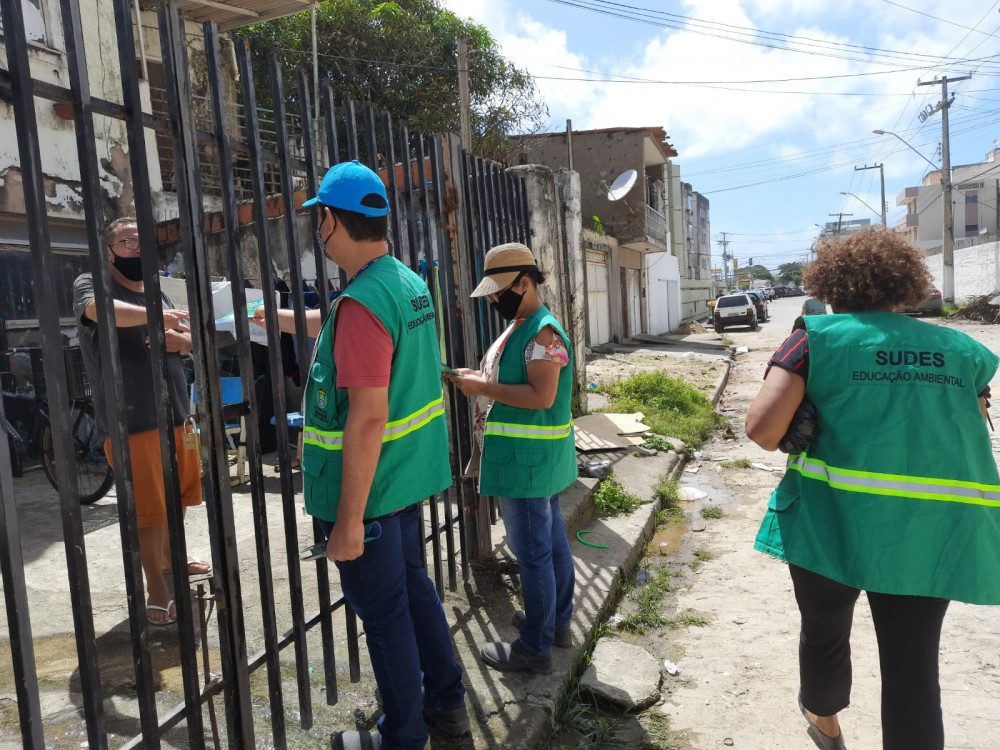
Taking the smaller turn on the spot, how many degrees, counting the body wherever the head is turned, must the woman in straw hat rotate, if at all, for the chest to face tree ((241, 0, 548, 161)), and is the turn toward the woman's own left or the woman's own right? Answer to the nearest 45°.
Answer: approximately 90° to the woman's own right

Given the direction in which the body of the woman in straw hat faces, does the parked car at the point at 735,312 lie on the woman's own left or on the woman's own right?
on the woman's own right

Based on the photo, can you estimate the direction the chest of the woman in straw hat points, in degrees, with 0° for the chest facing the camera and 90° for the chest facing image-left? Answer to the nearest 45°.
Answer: approximately 90°

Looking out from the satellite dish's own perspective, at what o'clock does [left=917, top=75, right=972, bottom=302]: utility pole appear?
The utility pole is roughly at 6 o'clock from the satellite dish.

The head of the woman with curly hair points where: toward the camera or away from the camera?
away from the camera

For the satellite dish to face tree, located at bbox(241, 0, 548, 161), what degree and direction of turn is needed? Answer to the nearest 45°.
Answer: approximately 45° to its right

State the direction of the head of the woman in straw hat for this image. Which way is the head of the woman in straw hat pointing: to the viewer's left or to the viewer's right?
to the viewer's left

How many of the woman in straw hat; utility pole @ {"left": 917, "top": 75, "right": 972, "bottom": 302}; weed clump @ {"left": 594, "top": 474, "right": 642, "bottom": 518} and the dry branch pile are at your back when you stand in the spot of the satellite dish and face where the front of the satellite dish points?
2

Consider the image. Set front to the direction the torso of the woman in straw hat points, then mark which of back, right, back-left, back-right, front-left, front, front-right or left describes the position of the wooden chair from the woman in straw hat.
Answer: front-right

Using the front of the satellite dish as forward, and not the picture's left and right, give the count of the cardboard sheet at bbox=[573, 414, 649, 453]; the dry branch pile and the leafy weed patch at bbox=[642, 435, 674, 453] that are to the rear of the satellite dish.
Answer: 1

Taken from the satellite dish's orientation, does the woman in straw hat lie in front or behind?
in front

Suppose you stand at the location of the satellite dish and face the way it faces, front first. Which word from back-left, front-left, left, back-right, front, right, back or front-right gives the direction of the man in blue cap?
front-left

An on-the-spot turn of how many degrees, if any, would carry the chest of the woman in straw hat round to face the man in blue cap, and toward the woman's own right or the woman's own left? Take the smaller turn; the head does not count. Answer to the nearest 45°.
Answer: approximately 45° to the woman's own left
